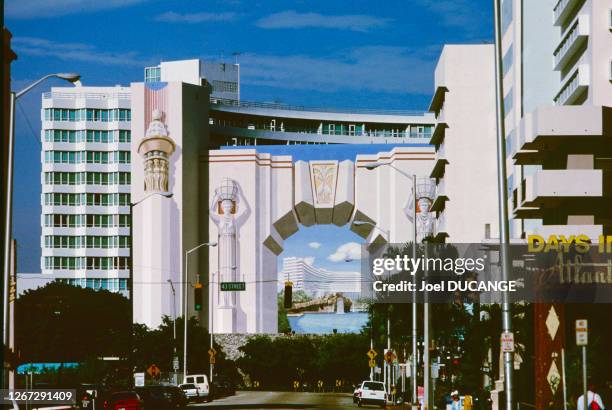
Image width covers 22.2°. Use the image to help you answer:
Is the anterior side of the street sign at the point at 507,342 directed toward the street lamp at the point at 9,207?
no

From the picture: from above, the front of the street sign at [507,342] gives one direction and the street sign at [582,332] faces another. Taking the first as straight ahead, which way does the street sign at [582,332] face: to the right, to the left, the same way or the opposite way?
the same way

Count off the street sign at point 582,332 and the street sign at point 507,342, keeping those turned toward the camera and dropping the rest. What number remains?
2

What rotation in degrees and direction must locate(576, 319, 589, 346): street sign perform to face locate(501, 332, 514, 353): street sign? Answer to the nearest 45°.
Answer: approximately 135° to its right

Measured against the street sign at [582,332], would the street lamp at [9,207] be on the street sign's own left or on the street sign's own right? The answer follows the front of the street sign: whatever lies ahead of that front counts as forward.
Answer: on the street sign's own right

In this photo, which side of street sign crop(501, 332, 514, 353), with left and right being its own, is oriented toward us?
front

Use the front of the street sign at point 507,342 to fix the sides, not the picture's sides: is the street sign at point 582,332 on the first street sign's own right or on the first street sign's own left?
on the first street sign's own left
